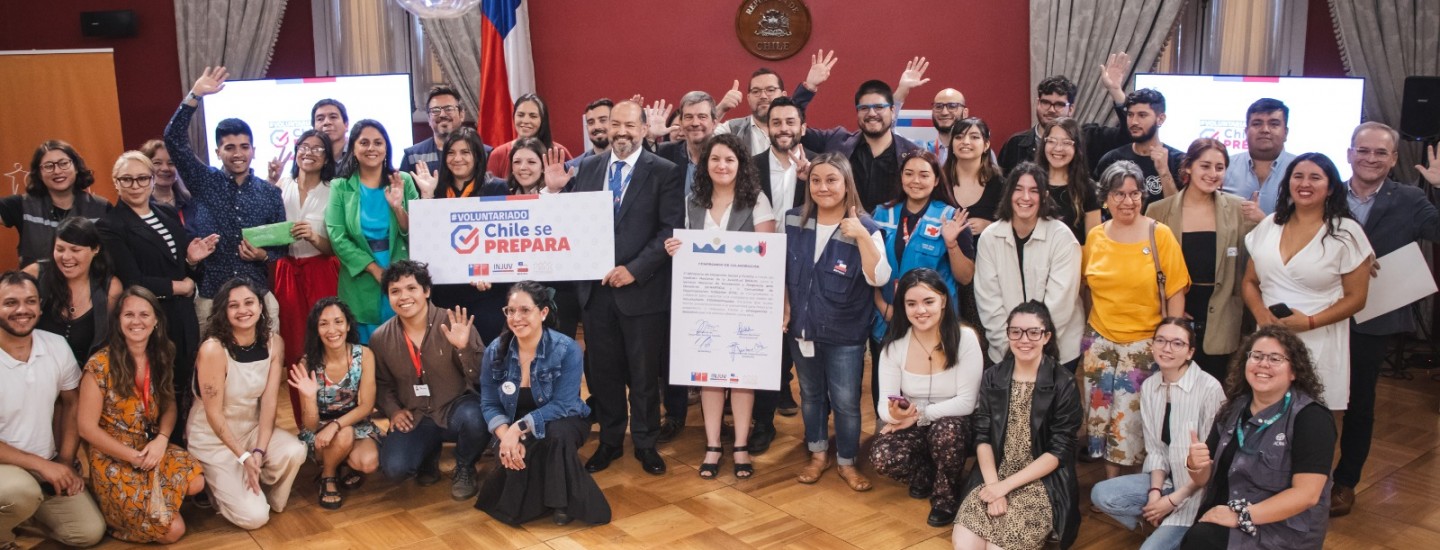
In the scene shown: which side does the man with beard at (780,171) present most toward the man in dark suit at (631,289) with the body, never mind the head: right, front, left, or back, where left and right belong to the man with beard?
right

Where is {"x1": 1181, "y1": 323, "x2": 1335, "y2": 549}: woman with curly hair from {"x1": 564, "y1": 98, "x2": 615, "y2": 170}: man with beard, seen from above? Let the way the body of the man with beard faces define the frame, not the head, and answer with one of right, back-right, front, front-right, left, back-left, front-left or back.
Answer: front-left

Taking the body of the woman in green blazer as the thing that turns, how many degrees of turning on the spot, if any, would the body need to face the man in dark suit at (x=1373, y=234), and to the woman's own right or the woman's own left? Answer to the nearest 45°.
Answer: approximately 45° to the woman's own left

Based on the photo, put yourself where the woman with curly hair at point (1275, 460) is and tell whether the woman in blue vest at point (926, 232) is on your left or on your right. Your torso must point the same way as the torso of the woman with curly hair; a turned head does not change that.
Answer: on your right

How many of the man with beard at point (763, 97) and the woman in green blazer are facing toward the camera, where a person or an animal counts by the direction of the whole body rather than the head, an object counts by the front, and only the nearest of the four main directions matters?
2

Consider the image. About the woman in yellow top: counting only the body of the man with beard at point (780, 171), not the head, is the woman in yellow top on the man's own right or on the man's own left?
on the man's own left

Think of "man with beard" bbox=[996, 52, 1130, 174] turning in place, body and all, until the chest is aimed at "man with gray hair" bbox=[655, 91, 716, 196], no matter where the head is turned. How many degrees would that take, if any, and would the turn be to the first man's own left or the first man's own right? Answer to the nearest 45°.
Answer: approximately 45° to the first man's own right

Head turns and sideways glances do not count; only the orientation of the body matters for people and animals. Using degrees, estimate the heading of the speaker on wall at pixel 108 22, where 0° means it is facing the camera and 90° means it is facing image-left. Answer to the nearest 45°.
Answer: approximately 0°

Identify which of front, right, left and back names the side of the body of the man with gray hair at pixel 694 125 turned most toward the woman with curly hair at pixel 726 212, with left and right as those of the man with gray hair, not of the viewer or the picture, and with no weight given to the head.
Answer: front
